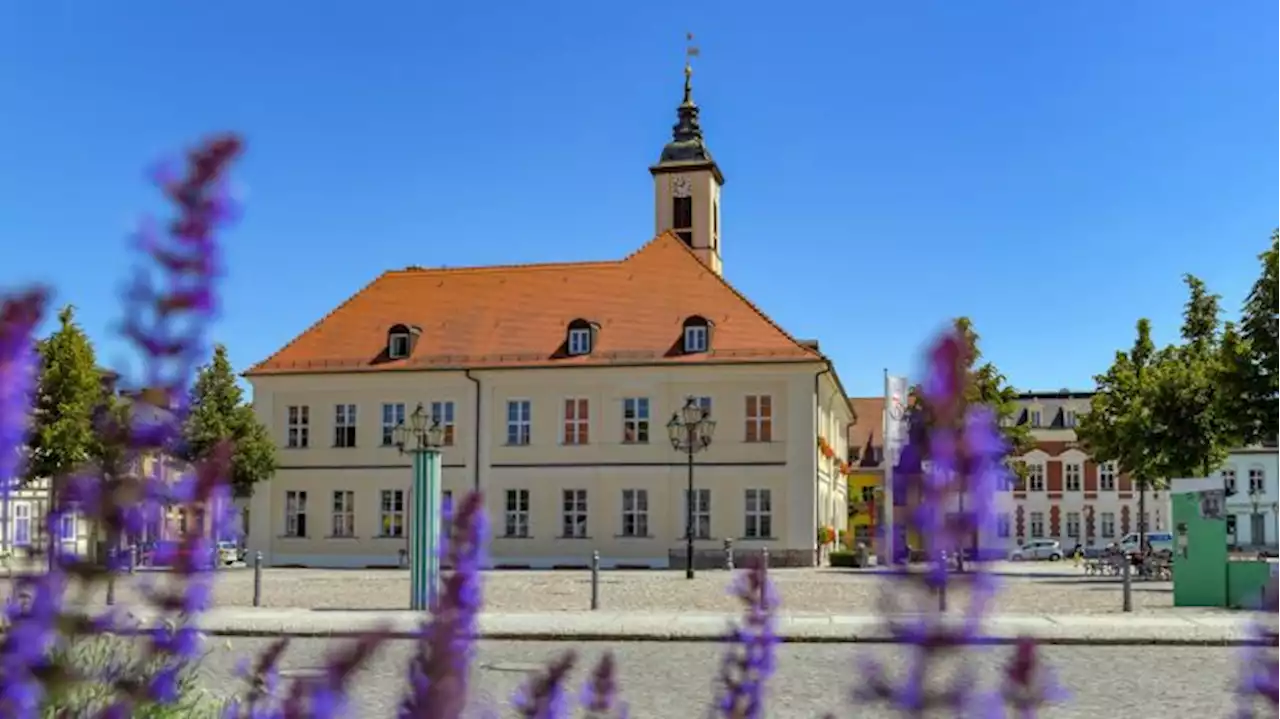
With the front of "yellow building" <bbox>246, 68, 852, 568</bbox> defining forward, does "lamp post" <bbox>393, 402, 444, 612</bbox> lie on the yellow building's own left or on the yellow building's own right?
on the yellow building's own right

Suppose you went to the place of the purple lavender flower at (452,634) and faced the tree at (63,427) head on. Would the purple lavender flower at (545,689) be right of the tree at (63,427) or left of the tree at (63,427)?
right

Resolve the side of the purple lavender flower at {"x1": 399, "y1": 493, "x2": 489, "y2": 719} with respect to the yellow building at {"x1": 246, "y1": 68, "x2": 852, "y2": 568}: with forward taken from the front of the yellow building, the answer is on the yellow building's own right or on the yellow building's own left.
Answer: on the yellow building's own right

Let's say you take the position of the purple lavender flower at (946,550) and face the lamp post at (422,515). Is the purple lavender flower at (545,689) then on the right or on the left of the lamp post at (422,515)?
left
